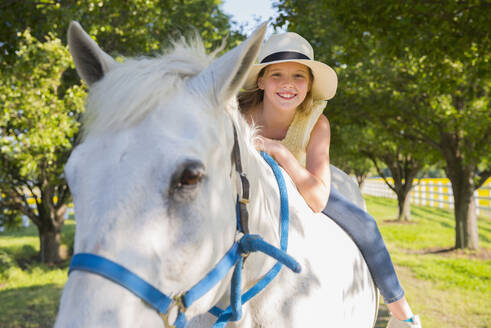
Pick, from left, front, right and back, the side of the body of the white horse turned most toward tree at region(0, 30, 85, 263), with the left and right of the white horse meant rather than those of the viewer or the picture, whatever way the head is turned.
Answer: right

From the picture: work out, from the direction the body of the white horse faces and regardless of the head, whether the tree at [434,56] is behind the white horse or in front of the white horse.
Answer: behind

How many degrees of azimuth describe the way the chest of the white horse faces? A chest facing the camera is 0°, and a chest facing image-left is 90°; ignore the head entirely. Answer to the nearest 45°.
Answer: approximately 45°

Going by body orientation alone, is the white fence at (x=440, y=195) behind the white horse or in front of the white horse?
behind
